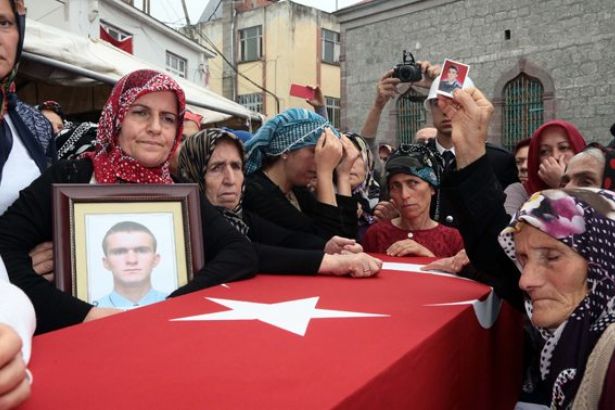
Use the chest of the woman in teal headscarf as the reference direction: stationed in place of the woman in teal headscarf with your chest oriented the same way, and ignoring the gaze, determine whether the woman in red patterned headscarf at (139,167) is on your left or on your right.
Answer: on your right

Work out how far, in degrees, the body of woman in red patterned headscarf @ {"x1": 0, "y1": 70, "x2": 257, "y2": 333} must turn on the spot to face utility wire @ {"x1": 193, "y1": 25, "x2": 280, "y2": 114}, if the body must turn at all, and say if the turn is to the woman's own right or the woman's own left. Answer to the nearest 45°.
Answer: approximately 180°

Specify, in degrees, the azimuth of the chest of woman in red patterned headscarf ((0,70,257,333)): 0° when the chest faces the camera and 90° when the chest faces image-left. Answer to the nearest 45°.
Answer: approximately 0°

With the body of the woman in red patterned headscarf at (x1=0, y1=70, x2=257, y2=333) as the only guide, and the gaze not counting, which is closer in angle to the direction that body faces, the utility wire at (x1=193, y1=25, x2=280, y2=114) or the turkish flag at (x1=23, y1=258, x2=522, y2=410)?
the turkish flag

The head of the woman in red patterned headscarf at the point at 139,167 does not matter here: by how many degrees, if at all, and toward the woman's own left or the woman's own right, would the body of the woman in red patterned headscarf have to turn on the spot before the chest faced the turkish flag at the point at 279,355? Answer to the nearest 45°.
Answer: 0° — they already face it

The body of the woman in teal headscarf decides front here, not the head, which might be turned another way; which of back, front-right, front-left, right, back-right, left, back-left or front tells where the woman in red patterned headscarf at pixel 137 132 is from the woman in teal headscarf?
back-right
